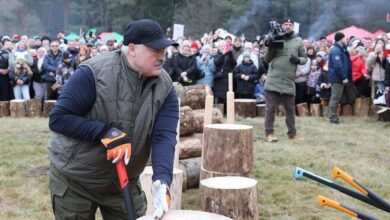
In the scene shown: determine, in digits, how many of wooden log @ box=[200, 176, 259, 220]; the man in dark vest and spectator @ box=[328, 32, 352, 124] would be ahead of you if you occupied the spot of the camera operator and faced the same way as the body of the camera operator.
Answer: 2

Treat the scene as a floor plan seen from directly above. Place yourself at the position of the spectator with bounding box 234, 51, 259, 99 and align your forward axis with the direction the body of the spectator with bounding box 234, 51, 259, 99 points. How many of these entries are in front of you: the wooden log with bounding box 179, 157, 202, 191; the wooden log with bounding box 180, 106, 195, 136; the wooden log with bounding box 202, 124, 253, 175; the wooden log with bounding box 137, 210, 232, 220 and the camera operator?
5

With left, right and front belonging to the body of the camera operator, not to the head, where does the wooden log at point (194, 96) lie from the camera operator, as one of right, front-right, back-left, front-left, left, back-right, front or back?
front-right

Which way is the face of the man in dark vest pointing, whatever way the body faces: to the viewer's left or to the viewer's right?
to the viewer's right
